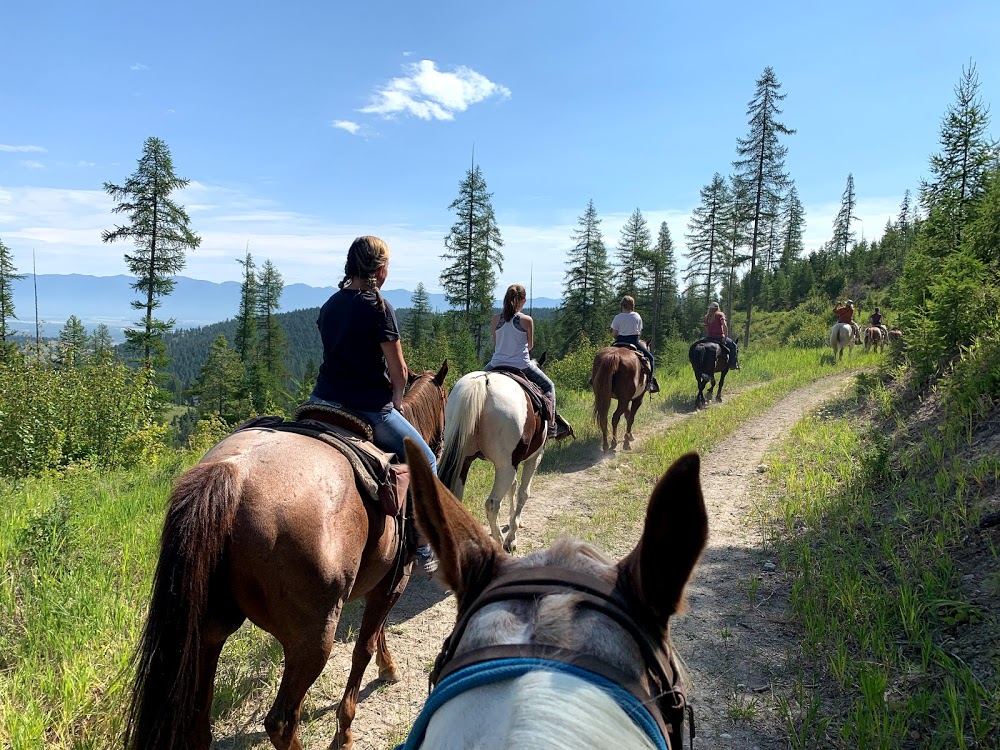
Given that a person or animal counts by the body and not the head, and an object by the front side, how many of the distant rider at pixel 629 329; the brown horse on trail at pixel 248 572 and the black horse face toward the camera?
0

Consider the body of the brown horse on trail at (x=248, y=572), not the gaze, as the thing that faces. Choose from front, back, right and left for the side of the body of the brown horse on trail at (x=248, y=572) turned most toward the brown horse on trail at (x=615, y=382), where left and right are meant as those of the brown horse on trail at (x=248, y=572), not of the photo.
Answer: front

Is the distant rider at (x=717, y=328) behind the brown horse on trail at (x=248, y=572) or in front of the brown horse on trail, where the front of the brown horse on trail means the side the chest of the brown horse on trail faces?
in front

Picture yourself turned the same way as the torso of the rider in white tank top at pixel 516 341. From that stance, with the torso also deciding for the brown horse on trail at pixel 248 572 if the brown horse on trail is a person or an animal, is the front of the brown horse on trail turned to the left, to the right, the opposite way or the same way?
the same way

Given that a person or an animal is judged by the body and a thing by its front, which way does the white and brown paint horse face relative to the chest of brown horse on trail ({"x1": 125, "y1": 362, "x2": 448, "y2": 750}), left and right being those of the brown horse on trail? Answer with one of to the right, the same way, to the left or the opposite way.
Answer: the same way

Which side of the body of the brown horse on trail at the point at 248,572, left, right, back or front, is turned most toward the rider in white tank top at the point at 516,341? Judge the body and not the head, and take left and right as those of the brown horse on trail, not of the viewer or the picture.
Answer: front

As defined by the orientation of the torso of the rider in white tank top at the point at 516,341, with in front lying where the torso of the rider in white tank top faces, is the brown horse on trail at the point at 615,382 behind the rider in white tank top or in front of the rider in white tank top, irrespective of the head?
in front

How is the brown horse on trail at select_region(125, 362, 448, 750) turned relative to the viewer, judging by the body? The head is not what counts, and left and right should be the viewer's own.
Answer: facing away from the viewer and to the right of the viewer

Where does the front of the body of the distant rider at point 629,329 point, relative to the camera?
away from the camera

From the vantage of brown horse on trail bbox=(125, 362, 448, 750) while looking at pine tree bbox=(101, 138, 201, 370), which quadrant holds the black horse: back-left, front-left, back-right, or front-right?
front-right

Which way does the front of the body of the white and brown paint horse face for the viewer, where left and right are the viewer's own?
facing away from the viewer and to the right of the viewer

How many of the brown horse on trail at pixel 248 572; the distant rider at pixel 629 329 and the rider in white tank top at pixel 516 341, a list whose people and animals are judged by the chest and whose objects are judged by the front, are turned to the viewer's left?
0

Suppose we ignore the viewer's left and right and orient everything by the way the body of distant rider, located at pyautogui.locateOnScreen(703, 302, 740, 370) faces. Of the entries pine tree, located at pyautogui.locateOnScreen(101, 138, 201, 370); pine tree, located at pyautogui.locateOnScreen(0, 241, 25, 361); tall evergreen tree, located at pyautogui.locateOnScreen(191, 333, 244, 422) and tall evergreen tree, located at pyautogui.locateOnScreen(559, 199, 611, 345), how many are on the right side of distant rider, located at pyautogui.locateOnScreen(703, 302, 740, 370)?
0

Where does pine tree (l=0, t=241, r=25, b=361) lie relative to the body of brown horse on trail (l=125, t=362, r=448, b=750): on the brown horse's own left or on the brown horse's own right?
on the brown horse's own left

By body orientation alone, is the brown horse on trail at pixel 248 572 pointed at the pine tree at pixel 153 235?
no

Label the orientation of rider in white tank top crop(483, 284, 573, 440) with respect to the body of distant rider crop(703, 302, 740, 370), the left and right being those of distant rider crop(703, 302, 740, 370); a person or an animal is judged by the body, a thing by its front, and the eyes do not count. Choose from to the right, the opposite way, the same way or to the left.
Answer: the same way
